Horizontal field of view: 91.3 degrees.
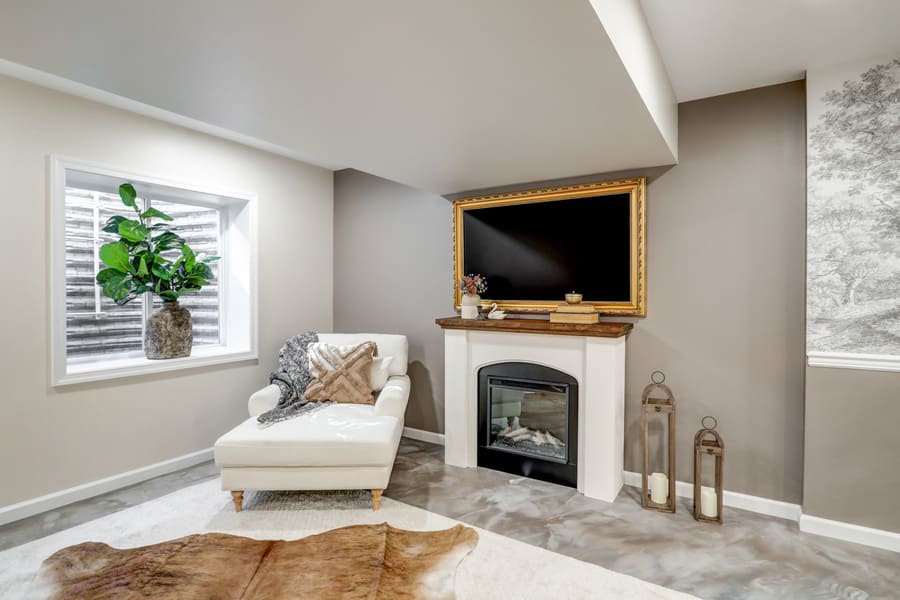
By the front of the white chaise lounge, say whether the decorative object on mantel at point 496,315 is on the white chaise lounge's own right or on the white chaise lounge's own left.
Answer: on the white chaise lounge's own left

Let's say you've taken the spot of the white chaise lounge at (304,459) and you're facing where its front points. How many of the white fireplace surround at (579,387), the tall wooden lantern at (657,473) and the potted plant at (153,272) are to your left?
2

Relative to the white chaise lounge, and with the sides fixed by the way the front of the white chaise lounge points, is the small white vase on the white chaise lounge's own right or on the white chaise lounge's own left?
on the white chaise lounge's own left

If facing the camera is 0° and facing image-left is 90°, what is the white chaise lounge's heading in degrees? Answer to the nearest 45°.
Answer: approximately 0°

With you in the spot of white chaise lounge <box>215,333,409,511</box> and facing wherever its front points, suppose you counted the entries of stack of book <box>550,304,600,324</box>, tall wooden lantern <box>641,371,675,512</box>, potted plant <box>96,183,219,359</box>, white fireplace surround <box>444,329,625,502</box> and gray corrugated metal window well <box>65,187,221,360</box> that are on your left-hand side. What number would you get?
3

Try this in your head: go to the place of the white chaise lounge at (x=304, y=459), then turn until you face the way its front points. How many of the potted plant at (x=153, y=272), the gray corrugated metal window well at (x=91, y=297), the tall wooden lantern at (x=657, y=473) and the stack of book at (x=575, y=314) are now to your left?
2

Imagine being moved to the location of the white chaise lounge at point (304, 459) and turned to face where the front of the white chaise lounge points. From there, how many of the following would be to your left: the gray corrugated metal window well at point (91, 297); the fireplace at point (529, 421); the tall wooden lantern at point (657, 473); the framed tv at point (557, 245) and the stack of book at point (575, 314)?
4

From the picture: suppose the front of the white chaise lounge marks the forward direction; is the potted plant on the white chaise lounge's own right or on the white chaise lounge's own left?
on the white chaise lounge's own right

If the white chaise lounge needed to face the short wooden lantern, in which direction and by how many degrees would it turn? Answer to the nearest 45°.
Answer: approximately 90° to its left

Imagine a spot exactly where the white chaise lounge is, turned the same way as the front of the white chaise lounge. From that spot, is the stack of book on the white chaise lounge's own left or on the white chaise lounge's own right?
on the white chaise lounge's own left

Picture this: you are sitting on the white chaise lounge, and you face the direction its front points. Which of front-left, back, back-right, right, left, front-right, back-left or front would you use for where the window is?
back-right

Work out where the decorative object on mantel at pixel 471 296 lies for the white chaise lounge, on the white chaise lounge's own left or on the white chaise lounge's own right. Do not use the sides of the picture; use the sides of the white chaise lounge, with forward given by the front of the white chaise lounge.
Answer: on the white chaise lounge's own left

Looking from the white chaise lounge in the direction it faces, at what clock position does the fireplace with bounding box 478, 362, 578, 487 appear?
The fireplace is roughly at 9 o'clock from the white chaise lounge.

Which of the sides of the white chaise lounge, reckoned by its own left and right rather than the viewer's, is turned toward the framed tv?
left
